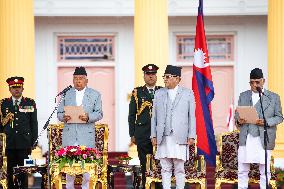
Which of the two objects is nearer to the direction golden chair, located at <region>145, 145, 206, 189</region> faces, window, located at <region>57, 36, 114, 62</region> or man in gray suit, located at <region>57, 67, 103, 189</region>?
the man in gray suit

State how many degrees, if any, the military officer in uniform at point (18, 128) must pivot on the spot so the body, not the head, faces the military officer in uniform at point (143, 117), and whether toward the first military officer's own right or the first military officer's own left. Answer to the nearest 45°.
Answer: approximately 90° to the first military officer's own left

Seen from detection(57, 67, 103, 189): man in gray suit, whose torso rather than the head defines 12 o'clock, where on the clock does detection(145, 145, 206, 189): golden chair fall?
The golden chair is roughly at 9 o'clock from the man in gray suit.

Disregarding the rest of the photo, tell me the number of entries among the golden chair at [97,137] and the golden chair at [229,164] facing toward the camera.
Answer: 2

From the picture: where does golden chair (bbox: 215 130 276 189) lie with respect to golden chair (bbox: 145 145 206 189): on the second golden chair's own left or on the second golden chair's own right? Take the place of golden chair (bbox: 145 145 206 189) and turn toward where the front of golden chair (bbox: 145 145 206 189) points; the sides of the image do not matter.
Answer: on the second golden chair's own left

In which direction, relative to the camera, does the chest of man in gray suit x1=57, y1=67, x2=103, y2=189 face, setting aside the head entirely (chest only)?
toward the camera

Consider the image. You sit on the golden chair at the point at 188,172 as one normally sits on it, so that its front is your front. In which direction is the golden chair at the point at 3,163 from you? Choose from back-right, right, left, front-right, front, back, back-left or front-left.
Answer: right

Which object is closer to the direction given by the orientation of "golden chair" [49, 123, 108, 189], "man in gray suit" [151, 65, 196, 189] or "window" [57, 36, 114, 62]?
the man in gray suit

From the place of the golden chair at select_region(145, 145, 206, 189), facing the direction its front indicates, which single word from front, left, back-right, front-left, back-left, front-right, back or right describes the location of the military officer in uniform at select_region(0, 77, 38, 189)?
right

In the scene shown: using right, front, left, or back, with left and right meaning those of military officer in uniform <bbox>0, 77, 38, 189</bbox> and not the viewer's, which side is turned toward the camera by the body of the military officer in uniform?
front

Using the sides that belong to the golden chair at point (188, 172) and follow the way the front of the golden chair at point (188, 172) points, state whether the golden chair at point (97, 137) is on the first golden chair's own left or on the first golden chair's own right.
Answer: on the first golden chair's own right
